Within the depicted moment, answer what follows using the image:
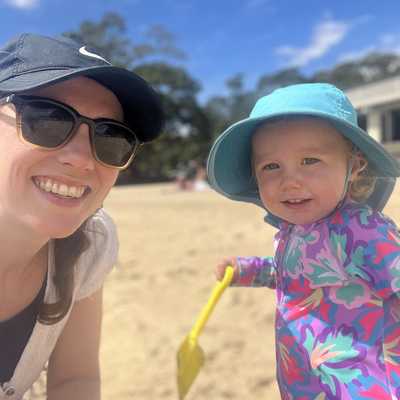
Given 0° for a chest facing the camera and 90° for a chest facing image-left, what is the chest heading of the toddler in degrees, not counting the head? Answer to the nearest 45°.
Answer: approximately 45°

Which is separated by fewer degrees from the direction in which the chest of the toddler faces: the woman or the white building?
the woman

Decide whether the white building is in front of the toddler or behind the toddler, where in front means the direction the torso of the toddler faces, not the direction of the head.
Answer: behind

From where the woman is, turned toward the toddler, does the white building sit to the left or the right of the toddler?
left

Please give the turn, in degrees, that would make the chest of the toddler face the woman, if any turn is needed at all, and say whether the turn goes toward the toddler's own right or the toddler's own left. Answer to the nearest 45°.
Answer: approximately 45° to the toddler's own right
